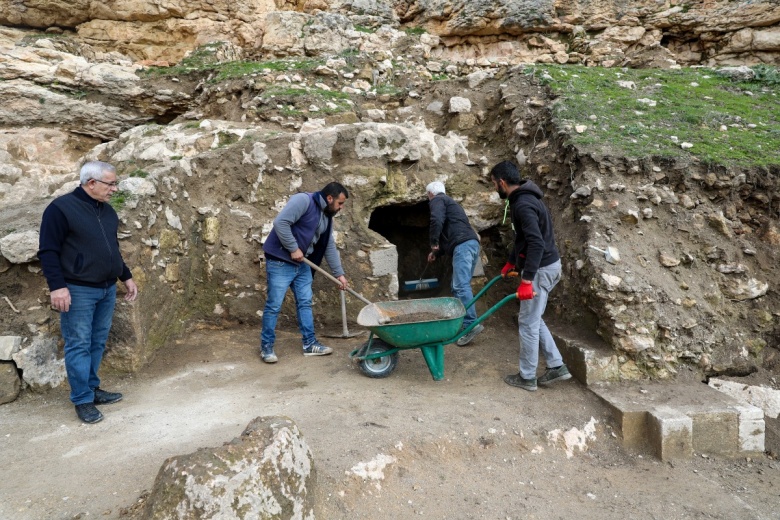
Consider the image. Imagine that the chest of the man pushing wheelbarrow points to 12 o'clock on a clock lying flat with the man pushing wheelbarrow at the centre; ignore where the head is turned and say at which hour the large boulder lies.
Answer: The large boulder is roughly at 10 o'clock from the man pushing wheelbarrow.

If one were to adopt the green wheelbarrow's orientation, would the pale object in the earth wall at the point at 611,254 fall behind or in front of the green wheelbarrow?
behind

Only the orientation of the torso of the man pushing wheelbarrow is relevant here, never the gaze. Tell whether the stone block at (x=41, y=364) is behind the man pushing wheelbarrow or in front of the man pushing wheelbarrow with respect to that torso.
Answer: in front

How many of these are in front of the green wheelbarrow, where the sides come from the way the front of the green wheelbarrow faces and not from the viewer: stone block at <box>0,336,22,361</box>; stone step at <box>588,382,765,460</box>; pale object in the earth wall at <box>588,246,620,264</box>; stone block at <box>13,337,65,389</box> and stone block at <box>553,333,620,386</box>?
2

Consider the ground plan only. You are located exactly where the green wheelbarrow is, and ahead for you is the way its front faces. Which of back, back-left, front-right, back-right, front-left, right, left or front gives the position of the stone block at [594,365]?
back

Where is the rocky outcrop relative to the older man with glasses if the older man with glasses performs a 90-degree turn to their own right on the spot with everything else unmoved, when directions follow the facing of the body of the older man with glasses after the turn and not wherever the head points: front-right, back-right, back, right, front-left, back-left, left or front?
back-right

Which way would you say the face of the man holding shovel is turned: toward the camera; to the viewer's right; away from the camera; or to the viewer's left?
to the viewer's right

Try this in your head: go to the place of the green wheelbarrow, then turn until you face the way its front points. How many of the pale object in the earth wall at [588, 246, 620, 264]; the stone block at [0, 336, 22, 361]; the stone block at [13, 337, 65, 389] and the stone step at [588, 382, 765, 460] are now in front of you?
2

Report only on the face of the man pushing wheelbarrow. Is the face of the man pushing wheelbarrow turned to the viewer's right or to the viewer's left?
to the viewer's left

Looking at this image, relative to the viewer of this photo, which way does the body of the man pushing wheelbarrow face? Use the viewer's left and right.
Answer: facing to the left of the viewer

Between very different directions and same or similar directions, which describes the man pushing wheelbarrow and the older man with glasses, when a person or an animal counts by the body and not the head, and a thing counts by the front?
very different directions

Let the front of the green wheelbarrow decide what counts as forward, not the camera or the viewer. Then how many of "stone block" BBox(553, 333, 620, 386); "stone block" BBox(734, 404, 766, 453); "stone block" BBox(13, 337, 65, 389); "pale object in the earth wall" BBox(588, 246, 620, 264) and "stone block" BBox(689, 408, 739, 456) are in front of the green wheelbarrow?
1

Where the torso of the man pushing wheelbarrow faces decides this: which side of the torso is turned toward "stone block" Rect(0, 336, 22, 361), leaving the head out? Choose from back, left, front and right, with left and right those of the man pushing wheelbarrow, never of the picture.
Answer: front

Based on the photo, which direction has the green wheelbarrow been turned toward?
to the viewer's left

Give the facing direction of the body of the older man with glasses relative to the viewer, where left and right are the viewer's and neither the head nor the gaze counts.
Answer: facing the viewer and to the right of the viewer

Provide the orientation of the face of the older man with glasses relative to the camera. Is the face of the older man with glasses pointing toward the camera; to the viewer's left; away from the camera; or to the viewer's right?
to the viewer's right

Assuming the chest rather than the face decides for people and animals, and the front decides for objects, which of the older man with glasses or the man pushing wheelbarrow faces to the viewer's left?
the man pushing wheelbarrow

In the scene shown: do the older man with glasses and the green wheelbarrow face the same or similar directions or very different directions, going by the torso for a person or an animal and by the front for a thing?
very different directions
